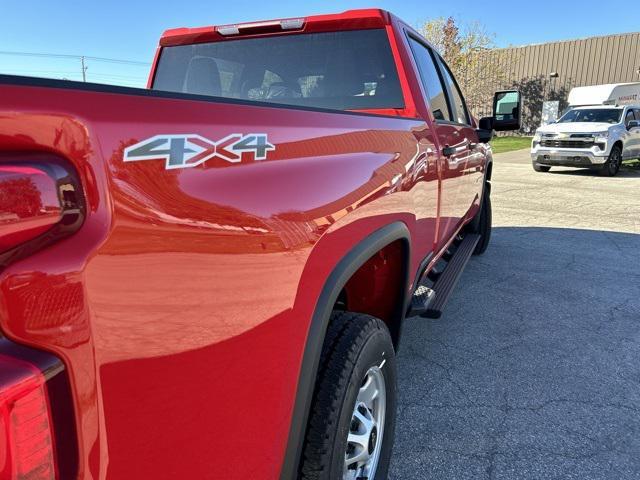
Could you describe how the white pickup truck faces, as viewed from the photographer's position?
facing the viewer and to the left of the viewer

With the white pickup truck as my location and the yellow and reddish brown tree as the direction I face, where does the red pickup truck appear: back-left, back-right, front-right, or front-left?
back-left

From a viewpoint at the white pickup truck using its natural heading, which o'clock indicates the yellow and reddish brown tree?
The yellow and reddish brown tree is roughly at 4 o'clock from the white pickup truck.

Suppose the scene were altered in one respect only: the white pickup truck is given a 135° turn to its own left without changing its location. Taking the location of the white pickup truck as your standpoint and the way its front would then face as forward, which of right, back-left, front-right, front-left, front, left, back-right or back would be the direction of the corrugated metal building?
left

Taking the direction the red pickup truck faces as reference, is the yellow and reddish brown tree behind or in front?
in front

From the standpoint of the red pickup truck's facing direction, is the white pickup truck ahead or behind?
ahead

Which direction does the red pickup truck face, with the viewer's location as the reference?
facing away from the viewer and to the right of the viewer
